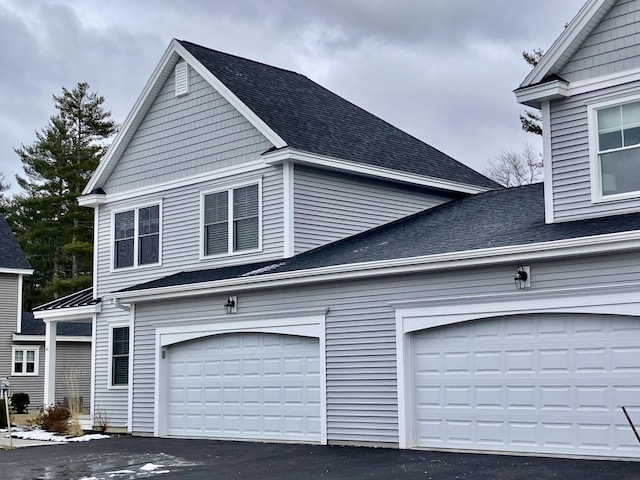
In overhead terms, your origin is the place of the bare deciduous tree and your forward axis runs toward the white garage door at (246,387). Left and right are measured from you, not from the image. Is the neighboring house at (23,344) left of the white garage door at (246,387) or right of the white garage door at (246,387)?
right

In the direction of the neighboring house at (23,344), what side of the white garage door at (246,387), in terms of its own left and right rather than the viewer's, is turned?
right

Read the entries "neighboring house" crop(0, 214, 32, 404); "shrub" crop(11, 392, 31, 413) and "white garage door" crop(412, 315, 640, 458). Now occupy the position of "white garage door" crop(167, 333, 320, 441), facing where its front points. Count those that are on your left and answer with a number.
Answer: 1

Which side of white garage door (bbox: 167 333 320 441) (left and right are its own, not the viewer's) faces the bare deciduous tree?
back

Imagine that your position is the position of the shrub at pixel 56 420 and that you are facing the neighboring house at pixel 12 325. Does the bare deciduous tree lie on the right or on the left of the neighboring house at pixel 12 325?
right

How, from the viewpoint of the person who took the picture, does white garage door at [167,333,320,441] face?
facing the viewer and to the left of the viewer

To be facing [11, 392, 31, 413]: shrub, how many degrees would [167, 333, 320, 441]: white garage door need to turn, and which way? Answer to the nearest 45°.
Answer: approximately 90° to its right

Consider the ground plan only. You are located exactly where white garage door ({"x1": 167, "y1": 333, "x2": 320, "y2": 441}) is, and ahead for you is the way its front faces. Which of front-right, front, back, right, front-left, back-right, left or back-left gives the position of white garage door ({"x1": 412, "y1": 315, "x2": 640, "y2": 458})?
left

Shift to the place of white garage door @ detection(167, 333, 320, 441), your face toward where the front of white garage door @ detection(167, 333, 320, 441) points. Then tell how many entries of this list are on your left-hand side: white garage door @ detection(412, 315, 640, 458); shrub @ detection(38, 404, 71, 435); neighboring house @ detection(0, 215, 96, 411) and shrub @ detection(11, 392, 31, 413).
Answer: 1

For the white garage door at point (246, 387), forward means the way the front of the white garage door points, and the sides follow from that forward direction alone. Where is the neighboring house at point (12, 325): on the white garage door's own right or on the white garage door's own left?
on the white garage door's own right

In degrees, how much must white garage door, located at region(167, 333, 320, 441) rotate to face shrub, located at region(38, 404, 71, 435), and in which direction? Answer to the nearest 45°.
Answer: approximately 90° to its right
